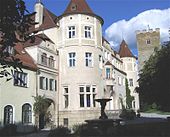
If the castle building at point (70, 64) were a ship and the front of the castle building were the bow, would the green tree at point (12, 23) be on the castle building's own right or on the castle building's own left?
on the castle building's own right

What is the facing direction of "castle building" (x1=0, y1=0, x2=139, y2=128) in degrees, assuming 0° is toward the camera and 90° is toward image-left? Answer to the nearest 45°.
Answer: approximately 315°

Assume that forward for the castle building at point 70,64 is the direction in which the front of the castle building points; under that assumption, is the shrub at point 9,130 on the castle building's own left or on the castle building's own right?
on the castle building's own right

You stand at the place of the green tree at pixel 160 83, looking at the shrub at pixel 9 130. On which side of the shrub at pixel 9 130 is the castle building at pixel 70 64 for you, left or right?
right
